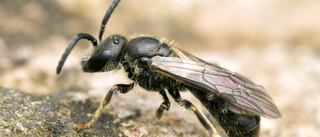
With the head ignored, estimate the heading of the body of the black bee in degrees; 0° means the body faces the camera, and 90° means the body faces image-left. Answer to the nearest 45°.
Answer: approximately 90°
